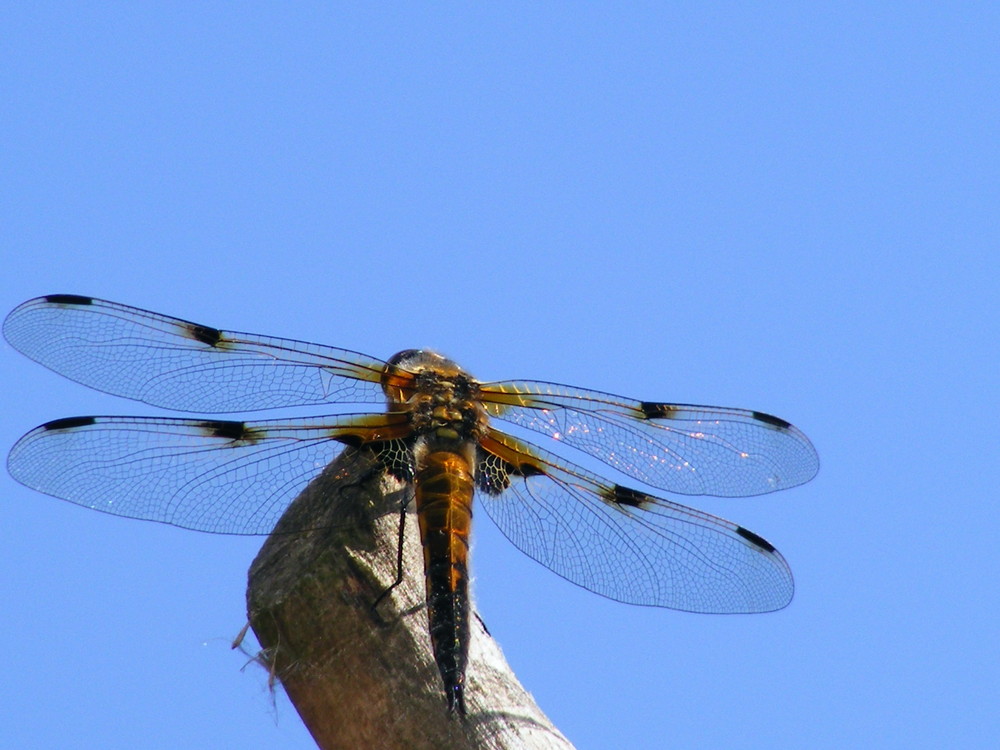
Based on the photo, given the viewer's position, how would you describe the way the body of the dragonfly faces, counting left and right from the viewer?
facing away from the viewer
